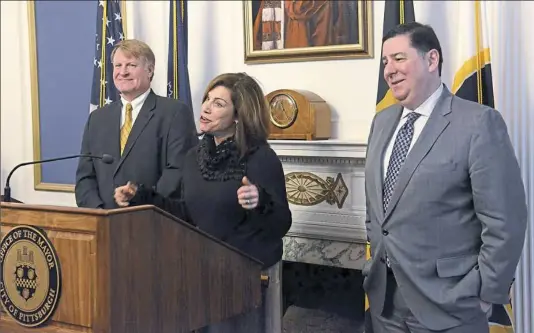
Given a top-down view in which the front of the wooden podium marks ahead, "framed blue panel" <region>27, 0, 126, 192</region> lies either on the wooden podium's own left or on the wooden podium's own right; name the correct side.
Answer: on the wooden podium's own right

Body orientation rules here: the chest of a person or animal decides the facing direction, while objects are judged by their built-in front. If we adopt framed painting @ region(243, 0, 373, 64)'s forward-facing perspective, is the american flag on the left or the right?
on its right

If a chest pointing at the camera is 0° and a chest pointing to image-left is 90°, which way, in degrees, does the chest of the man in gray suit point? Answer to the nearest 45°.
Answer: approximately 45°

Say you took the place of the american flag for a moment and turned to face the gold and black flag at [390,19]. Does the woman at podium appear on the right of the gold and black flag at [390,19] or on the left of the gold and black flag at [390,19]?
right

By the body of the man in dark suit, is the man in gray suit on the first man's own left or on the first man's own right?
on the first man's own left

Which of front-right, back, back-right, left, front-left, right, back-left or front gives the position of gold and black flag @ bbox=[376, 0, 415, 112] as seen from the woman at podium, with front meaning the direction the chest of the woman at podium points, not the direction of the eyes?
back

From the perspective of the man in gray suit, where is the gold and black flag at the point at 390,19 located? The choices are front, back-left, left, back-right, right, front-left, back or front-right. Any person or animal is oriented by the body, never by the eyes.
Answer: back-right

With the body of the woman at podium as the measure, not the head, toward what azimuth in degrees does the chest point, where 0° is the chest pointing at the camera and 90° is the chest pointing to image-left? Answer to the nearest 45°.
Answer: approximately 45°

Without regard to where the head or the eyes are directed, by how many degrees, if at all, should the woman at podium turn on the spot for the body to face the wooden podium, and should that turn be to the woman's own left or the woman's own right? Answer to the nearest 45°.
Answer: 0° — they already face it

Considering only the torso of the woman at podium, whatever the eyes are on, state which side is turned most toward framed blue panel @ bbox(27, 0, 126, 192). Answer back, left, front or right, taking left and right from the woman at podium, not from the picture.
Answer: right

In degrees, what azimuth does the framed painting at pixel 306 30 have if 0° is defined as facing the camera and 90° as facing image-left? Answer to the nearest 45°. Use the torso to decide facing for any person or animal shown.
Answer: approximately 45°

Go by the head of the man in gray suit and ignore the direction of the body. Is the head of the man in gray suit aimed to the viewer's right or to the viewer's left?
to the viewer's left
